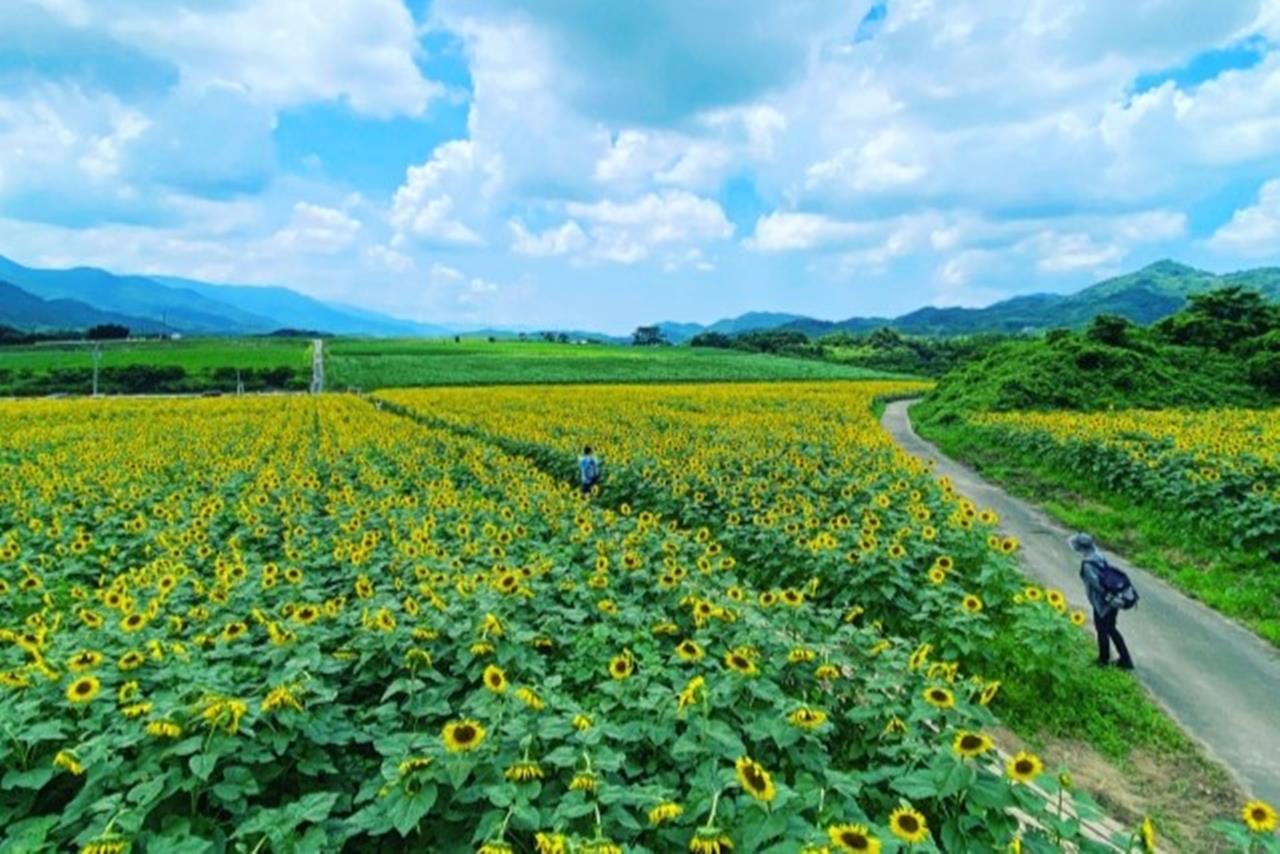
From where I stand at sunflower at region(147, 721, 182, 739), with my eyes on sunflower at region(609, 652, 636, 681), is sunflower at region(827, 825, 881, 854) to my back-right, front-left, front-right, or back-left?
front-right

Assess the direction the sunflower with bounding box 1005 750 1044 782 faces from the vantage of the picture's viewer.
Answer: facing the viewer

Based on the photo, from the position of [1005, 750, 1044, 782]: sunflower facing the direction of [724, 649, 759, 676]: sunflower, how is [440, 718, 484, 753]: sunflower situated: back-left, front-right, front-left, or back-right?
front-left

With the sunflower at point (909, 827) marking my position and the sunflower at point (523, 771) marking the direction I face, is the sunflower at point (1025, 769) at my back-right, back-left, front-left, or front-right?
back-right

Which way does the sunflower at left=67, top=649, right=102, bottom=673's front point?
toward the camera

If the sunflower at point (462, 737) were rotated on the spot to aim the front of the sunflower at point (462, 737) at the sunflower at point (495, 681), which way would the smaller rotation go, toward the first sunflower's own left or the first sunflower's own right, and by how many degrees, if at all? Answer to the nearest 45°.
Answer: approximately 180°

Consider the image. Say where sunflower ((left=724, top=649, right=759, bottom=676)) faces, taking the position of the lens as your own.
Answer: facing the viewer and to the right of the viewer

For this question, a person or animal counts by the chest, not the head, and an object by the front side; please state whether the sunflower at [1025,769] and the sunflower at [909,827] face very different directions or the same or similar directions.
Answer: same or similar directions

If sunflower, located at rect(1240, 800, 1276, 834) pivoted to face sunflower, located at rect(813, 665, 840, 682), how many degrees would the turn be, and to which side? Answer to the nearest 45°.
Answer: approximately 90° to its right

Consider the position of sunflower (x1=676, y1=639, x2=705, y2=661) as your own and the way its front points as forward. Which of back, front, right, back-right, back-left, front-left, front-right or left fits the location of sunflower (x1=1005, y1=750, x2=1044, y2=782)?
front-left

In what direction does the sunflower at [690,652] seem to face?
toward the camera

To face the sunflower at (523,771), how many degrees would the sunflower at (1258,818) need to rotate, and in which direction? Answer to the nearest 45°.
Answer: approximately 45° to its right

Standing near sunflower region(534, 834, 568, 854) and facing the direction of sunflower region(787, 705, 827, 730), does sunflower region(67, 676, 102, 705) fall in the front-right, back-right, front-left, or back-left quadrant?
back-left

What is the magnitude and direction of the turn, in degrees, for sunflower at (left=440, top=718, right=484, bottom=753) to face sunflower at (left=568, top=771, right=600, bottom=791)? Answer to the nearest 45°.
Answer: approximately 45° to its left

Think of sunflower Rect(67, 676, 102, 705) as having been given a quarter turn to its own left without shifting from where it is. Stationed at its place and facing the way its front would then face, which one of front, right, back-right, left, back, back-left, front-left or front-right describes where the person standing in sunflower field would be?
front-left

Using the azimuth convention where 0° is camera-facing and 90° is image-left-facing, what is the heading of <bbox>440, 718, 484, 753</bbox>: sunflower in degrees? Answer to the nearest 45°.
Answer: approximately 0°

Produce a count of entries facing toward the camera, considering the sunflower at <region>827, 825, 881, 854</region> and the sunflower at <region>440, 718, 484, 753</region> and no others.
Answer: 2

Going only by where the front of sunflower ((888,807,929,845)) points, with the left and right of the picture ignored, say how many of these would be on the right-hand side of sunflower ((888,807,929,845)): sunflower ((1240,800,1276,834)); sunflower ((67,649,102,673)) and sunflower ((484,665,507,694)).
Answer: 2

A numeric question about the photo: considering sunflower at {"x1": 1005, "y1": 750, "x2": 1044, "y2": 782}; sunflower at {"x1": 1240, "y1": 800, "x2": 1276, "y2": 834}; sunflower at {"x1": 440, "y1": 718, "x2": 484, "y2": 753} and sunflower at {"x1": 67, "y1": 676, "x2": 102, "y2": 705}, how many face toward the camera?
4

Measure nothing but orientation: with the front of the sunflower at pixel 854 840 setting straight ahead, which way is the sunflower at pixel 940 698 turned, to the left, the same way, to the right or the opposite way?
the same way

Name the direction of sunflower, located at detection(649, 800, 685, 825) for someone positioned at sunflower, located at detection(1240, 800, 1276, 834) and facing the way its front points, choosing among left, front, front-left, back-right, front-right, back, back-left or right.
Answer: front-right
